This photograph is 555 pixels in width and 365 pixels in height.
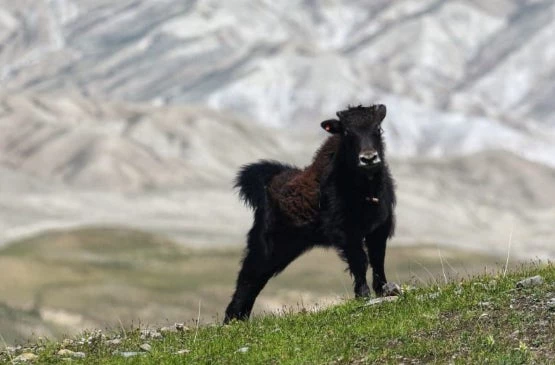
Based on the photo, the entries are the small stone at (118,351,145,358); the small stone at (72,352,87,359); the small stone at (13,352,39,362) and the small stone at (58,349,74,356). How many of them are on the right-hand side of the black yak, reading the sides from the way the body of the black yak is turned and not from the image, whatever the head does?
4

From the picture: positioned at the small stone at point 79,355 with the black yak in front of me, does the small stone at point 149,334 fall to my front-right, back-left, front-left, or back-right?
front-left

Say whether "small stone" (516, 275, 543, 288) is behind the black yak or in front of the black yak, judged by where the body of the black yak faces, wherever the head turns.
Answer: in front

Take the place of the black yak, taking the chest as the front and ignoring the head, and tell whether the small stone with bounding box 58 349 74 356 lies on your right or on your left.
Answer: on your right

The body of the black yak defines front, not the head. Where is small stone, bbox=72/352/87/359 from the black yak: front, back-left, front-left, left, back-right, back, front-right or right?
right

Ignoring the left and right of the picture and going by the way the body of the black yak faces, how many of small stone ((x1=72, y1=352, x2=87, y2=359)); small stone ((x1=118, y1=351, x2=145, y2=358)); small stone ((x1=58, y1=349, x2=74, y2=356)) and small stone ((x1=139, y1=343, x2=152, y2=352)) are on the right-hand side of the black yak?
4

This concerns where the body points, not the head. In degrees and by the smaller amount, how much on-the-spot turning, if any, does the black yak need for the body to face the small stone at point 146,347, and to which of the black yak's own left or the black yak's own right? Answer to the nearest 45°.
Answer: approximately 90° to the black yak's own right

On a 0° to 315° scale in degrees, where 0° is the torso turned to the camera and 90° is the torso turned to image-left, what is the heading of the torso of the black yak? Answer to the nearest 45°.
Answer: approximately 315°

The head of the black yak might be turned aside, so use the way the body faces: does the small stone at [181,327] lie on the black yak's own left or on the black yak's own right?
on the black yak's own right

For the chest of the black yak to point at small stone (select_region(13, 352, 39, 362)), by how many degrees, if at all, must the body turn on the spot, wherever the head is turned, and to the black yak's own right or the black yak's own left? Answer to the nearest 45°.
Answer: approximately 90° to the black yak's own right

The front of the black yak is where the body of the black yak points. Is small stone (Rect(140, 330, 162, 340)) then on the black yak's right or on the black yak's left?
on the black yak's right
